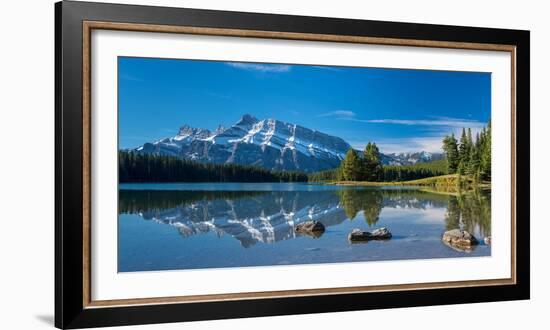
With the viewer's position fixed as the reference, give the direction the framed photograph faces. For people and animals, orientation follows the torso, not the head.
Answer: facing the viewer and to the right of the viewer
